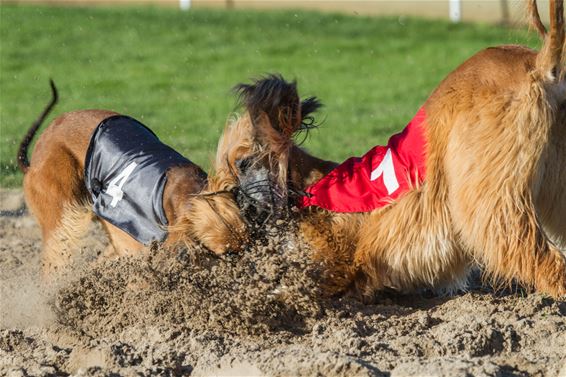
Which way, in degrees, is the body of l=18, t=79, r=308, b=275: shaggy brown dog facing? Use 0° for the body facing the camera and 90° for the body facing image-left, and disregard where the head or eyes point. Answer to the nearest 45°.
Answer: approximately 270°

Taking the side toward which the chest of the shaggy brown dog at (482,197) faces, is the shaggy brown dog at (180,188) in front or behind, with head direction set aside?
in front

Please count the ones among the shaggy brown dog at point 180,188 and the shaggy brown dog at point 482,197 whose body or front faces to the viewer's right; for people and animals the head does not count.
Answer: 1

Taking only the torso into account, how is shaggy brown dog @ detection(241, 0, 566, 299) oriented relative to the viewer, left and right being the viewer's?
facing away from the viewer and to the left of the viewer

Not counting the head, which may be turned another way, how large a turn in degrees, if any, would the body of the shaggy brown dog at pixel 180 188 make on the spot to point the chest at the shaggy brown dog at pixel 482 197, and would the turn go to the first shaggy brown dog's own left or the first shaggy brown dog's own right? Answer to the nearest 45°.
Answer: approximately 45° to the first shaggy brown dog's own right

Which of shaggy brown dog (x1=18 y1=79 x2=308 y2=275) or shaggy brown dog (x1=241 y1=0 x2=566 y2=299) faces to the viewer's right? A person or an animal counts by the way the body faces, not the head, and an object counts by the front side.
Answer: shaggy brown dog (x1=18 y1=79 x2=308 y2=275)
